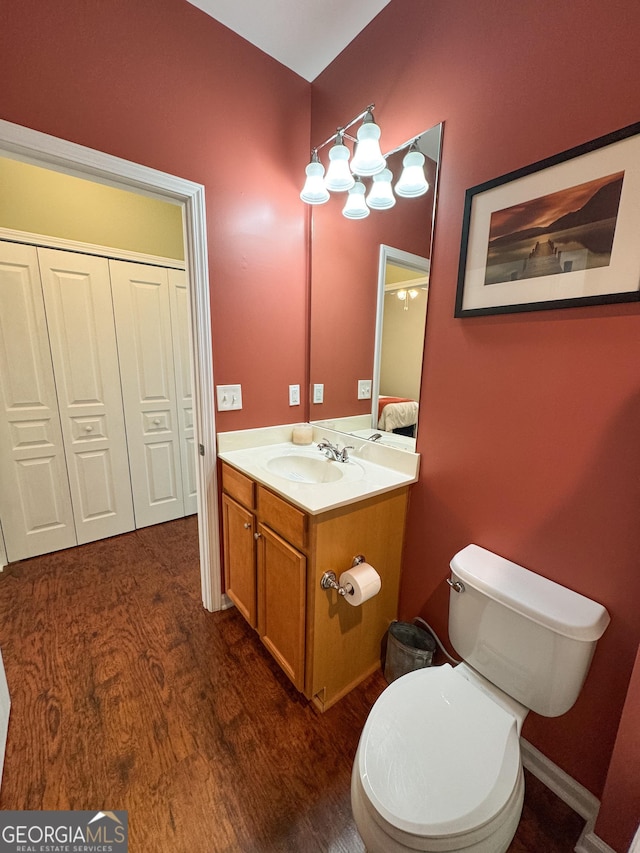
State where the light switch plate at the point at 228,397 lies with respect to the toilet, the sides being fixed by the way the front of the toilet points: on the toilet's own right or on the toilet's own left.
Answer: on the toilet's own right

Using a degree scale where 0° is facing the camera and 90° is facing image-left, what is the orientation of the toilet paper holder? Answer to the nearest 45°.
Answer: approximately 315°

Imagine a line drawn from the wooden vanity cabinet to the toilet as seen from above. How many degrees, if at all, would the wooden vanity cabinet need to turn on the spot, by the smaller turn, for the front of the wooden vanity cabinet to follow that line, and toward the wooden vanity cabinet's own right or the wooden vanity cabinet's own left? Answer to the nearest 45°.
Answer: approximately 90° to the wooden vanity cabinet's own left

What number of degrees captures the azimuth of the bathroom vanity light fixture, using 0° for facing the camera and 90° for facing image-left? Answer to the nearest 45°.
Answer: approximately 45°

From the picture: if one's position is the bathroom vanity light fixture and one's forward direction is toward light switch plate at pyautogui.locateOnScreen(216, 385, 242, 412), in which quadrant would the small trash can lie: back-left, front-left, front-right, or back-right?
back-left

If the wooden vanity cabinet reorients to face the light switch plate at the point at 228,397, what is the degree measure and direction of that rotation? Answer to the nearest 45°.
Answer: approximately 90° to its right

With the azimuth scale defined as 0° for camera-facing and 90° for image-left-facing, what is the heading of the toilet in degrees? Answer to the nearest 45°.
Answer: approximately 45°
